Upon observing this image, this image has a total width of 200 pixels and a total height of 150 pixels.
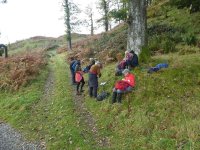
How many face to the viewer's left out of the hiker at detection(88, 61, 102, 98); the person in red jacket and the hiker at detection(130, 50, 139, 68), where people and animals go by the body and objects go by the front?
2

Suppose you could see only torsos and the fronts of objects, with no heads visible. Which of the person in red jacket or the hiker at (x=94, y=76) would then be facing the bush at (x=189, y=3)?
the hiker

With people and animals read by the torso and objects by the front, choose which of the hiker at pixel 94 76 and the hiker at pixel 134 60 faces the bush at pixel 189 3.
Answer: the hiker at pixel 94 76

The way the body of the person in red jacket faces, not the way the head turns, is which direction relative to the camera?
to the viewer's left

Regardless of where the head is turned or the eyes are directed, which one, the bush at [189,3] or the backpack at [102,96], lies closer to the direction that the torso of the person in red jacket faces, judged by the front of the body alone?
the backpack

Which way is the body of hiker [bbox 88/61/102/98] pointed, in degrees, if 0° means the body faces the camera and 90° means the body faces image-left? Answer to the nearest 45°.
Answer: approximately 225°

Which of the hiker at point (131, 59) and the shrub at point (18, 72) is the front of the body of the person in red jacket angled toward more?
the shrub

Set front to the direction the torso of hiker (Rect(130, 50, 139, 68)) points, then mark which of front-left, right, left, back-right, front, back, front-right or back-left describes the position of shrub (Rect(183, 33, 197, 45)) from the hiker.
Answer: back-right

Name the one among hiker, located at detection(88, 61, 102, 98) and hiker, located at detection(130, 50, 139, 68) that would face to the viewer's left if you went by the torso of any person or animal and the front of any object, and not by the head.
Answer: hiker, located at detection(130, 50, 139, 68)
